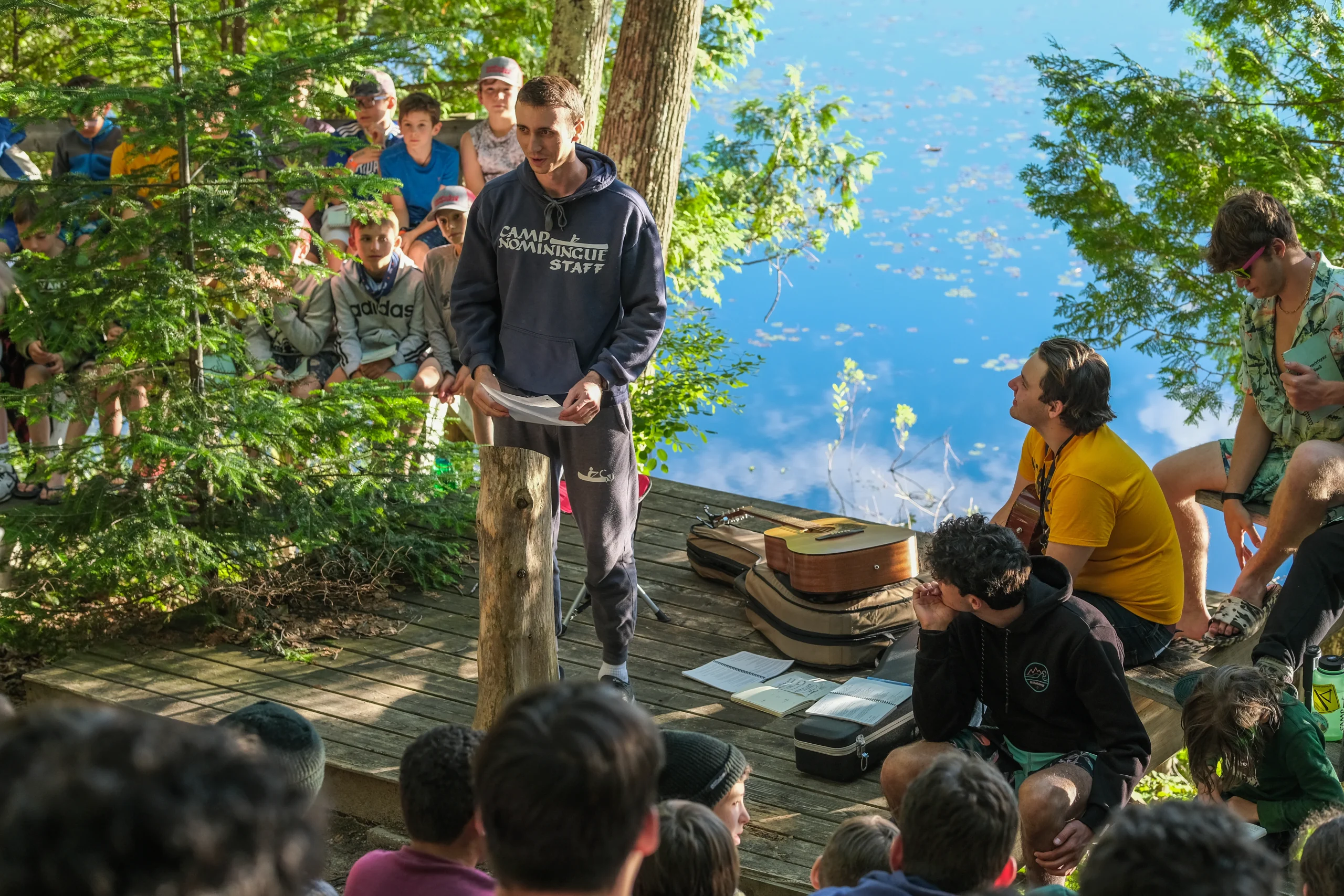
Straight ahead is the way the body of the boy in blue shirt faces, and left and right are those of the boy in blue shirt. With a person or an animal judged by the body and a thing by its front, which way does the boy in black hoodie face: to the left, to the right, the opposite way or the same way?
to the right

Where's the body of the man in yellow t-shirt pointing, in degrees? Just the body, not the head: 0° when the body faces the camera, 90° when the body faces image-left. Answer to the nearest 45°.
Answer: approximately 90°

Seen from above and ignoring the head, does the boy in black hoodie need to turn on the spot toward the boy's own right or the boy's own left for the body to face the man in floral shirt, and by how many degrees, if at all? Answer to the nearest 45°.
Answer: approximately 180°

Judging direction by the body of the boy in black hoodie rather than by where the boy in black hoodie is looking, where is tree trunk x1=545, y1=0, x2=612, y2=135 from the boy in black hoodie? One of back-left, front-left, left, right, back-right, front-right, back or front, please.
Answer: right

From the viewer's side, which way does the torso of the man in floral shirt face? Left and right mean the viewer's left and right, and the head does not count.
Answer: facing the viewer and to the left of the viewer

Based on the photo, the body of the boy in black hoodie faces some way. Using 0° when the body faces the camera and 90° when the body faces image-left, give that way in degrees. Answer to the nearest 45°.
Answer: approximately 45°

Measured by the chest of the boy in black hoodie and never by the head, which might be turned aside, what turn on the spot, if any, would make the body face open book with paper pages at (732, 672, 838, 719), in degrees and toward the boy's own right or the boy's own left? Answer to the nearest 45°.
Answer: approximately 90° to the boy's own right

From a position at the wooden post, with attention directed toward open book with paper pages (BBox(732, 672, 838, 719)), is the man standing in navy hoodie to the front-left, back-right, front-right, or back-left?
front-left

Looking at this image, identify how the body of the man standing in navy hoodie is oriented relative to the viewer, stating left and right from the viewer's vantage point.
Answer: facing the viewer

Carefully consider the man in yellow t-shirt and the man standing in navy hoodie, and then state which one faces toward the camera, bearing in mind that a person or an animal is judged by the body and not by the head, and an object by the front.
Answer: the man standing in navy hoodie

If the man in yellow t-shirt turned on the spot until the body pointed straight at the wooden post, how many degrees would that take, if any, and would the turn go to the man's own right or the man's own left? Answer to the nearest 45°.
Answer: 0° — they already face it

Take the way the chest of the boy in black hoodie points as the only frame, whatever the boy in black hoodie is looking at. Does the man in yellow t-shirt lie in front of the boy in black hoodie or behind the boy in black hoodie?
behind

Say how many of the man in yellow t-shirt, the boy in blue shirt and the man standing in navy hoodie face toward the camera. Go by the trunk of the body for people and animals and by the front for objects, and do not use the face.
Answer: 2

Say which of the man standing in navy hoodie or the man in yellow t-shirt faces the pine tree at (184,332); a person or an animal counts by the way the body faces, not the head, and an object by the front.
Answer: the man in yellow t-shirt
